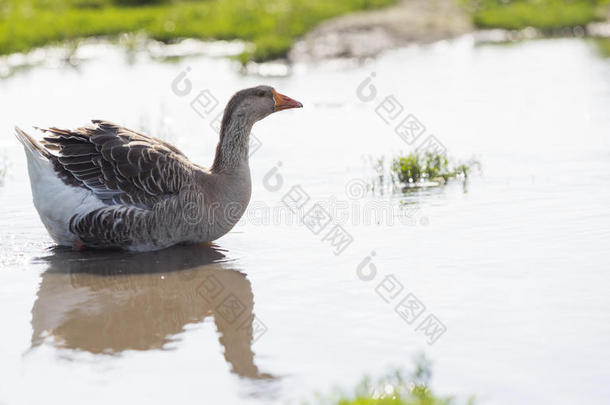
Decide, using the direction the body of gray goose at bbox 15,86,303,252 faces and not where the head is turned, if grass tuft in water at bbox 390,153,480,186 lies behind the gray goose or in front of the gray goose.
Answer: in front

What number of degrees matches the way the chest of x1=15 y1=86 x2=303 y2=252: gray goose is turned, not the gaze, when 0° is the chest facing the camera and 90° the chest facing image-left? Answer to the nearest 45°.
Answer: approximately 270°
